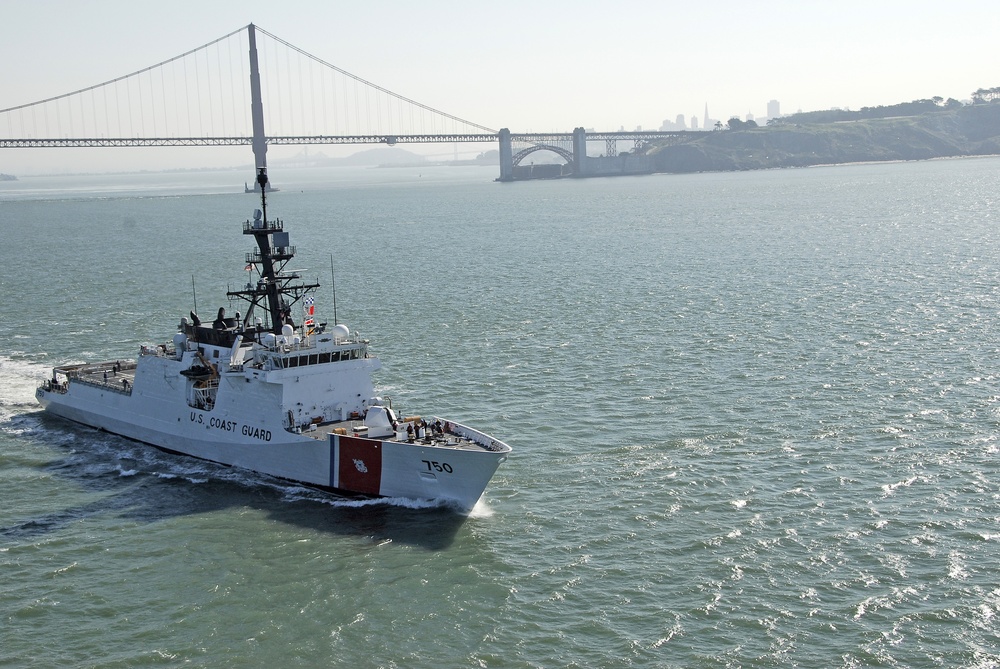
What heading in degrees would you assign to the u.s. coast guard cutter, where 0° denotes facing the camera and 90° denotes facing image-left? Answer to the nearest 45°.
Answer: approximately 315°
